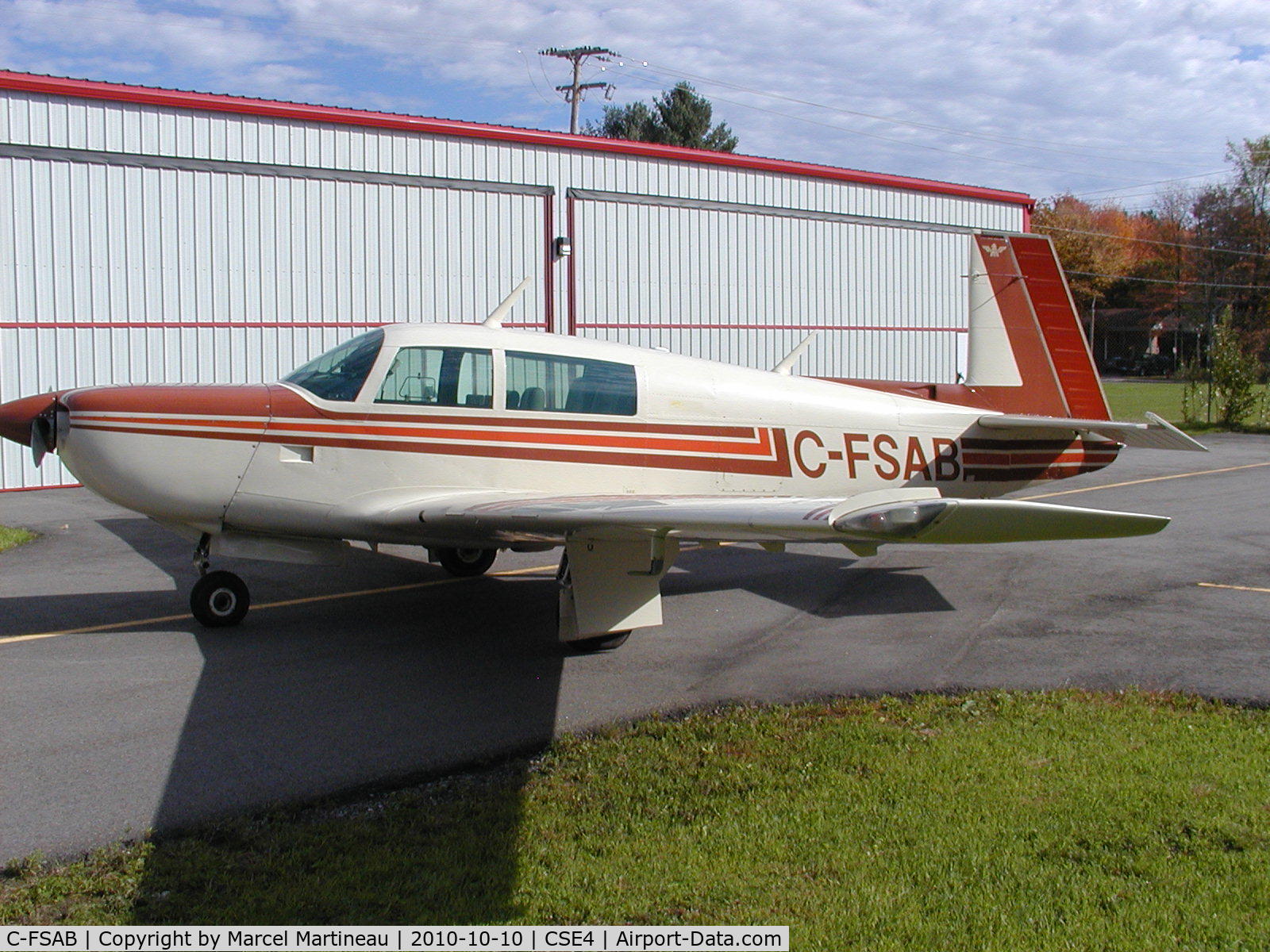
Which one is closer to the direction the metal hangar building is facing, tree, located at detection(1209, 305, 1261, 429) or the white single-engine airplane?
the white single-engine airplane

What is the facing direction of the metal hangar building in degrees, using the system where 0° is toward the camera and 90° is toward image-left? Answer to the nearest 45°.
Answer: approximately 315°

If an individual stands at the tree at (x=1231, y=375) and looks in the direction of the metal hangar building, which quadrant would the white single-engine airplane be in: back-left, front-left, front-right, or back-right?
front-left

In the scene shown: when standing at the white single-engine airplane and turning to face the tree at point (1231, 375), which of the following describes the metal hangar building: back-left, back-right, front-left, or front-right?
front-left

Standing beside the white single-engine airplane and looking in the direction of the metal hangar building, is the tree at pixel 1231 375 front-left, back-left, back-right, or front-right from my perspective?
front-right

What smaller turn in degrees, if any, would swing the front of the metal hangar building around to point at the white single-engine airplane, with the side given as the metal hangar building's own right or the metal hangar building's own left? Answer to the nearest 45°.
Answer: approximately 45° to the metal hangar building's own right

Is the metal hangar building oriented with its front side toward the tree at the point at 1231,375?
no
